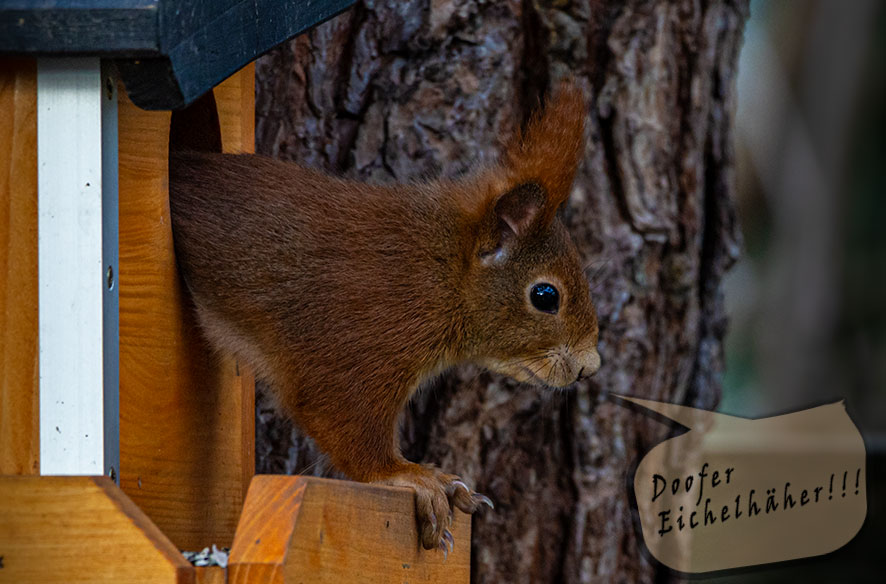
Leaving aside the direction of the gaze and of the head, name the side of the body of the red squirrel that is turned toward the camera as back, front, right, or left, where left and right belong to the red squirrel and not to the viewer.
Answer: right

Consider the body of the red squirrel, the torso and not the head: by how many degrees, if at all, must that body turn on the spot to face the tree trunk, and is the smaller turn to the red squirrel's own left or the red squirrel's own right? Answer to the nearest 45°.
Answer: approximately 45° to the red squirrel's own left
